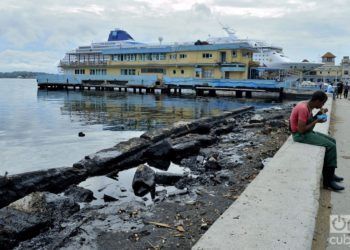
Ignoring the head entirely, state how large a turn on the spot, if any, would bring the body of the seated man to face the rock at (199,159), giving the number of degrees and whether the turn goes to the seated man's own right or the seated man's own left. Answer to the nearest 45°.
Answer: approximately 135° to the seated man's own left

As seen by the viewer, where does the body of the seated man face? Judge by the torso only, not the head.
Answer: to the viewer's right

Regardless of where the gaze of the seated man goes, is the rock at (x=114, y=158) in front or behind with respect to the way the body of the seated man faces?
behind

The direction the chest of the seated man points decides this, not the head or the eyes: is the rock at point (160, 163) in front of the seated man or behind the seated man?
behind

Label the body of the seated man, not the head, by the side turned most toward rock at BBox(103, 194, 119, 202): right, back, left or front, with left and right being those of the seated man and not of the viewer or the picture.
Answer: back

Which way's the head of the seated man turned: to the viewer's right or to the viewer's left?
to the viewer's right

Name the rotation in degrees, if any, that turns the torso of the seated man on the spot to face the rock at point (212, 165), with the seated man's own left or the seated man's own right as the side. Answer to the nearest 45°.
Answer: approximately 135° to the seated man's own left
